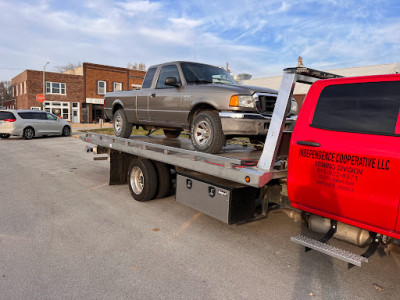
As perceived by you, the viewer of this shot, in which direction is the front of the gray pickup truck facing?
facing the viewer and to the right of the viewer

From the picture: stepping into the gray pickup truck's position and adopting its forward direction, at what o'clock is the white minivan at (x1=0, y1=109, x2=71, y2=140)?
The white minivan is roughly at 6 o'clock from the gray pickup truck.

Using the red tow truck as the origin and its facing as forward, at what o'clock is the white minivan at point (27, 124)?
The white minivan is roughly at 6 o'clock from the red tow truck.

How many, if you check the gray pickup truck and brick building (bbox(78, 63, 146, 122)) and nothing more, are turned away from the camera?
0

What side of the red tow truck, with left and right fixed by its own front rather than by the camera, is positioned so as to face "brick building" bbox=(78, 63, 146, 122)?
back

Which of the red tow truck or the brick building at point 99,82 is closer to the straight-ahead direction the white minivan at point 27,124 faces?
the brick building

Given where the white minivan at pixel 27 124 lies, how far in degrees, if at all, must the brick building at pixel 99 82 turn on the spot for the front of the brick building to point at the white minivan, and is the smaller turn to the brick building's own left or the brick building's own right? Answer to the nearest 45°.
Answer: approximately 45° to the brick building's own right

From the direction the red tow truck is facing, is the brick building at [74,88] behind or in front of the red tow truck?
behind

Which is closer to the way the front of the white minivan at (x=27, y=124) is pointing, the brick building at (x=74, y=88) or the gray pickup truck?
the brick building

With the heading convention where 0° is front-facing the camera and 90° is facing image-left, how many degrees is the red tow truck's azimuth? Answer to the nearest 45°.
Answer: approximately 315°
